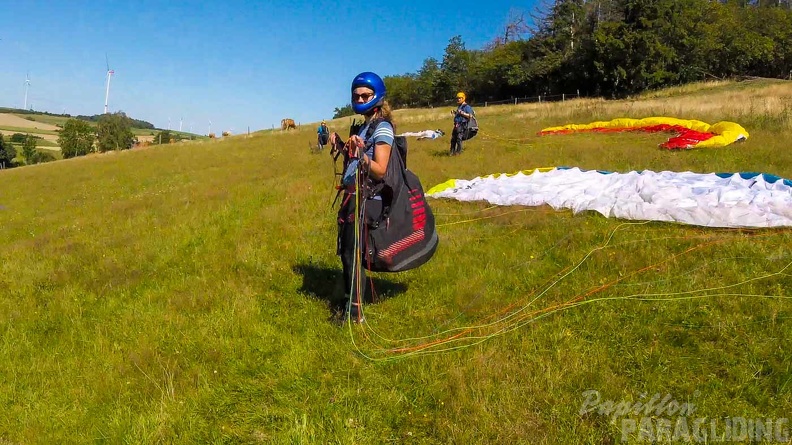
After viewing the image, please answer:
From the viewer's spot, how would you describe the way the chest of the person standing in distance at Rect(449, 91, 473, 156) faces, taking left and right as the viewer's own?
facing the viewer and to the left of the viewer

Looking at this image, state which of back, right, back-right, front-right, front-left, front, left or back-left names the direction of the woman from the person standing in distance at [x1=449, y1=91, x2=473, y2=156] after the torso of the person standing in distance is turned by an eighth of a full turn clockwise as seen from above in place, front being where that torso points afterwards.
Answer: left
